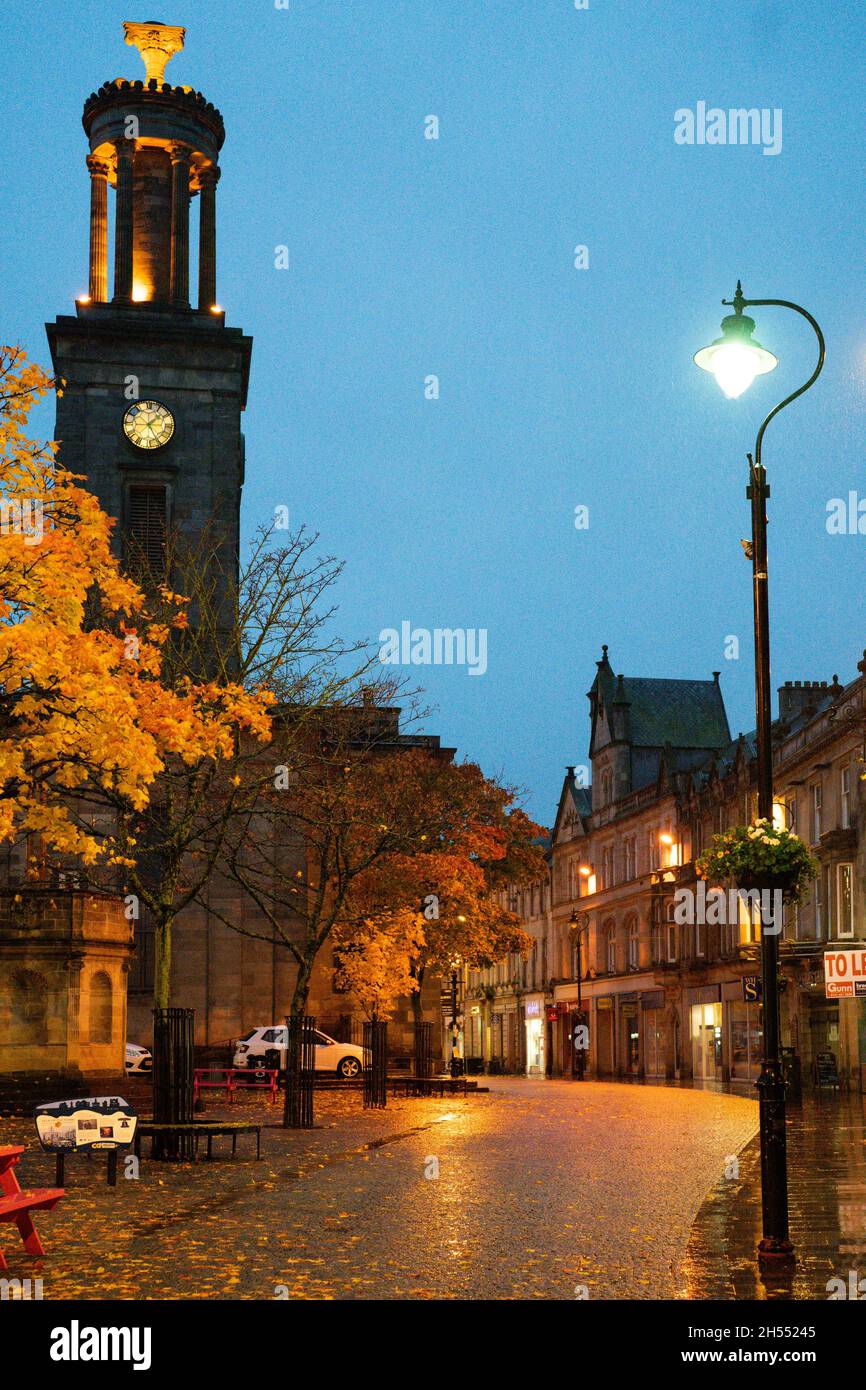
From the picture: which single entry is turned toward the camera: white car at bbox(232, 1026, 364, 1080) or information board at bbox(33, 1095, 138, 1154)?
the information board

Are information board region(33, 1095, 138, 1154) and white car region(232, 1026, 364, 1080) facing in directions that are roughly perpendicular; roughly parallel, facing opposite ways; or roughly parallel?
roughly perpendicular

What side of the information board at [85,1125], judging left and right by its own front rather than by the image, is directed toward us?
front

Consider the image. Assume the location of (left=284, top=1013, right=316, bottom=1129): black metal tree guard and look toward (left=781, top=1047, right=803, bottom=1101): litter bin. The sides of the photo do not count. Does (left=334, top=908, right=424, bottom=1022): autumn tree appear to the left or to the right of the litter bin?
left

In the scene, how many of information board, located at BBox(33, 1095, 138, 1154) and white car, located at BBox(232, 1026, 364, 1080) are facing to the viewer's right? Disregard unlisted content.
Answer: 1

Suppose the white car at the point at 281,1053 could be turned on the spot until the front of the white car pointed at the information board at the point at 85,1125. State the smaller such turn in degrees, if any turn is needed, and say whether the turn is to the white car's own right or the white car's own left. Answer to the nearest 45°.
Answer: approximately 90° to the white car's own right

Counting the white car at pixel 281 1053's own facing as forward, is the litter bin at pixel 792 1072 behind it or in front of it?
in front

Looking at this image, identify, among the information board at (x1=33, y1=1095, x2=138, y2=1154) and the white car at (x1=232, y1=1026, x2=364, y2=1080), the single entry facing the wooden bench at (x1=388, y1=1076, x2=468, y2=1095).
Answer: the white car

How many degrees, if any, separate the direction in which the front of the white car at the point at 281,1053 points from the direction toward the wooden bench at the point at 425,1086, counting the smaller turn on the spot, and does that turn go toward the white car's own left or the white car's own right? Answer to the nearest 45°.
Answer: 0° — it already faces it

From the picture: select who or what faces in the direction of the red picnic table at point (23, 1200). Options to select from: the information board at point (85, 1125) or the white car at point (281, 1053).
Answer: the information board

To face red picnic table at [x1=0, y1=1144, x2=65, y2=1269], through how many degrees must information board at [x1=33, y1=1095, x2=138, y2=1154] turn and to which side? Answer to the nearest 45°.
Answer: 0° — it already faces it

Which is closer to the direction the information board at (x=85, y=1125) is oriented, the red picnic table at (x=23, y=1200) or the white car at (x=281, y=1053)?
the red picnic table

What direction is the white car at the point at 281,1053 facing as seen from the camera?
to the viewer's right
